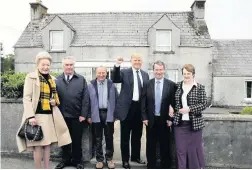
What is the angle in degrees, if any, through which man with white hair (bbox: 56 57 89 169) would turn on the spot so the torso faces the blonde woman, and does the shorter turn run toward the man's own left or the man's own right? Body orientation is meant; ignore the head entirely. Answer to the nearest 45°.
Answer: approximately 45° to the man's own right

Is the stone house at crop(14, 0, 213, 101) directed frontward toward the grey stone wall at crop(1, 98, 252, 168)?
yes

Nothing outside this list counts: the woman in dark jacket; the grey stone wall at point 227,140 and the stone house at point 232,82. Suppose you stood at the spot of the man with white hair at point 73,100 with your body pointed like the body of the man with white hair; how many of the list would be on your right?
0

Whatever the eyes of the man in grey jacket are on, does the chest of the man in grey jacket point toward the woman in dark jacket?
no

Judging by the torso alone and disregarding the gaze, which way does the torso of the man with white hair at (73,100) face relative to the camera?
toward the camera

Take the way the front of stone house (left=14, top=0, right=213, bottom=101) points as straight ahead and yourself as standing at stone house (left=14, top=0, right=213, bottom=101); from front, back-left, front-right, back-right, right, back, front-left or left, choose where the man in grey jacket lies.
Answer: front

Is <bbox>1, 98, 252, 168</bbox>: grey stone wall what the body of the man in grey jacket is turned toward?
no

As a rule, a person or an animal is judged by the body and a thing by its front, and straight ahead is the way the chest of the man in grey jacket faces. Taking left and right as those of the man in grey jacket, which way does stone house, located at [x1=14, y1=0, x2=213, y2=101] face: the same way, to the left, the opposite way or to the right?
the same way

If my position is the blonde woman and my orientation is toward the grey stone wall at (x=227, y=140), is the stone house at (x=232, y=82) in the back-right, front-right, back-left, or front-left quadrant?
front-left

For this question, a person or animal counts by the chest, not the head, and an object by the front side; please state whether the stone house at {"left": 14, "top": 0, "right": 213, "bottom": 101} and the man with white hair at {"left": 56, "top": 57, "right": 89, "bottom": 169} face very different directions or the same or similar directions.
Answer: same or similar directions

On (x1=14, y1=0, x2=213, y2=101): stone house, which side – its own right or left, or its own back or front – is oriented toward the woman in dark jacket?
front

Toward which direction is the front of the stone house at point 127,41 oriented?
toward the camera
